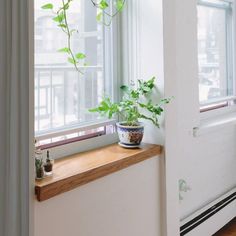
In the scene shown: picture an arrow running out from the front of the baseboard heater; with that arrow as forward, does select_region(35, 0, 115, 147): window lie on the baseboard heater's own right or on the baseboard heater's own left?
on the baseboard heater's own right

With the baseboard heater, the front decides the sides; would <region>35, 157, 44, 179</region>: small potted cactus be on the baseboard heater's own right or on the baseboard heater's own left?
on the baseboard heater's own right
